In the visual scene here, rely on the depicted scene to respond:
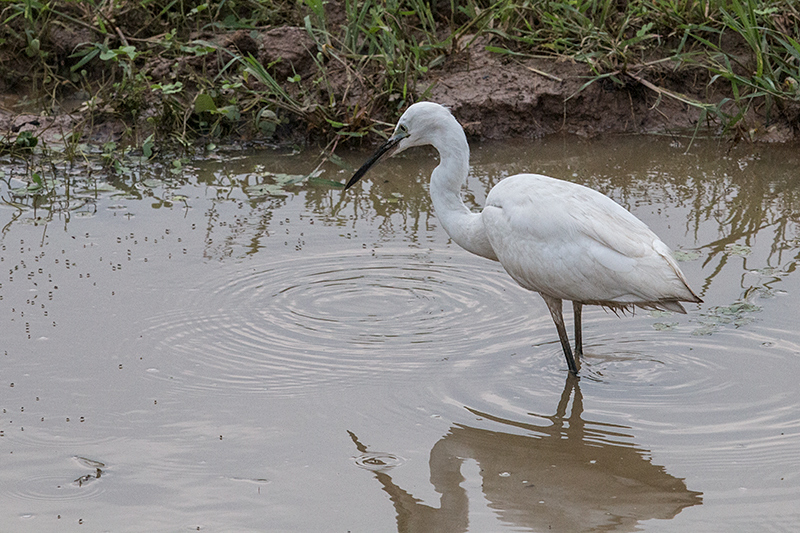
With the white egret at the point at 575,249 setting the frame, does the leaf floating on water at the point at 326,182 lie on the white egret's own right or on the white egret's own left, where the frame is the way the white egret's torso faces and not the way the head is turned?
on the white egret's own right

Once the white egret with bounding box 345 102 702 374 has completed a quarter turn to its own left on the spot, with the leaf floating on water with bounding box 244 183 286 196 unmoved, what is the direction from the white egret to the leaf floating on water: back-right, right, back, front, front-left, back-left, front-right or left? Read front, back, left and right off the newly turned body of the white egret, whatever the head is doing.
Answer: back-right

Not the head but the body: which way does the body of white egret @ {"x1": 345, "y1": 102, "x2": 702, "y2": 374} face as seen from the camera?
to the viewer's left
